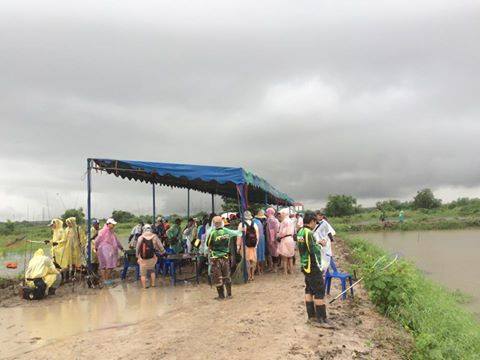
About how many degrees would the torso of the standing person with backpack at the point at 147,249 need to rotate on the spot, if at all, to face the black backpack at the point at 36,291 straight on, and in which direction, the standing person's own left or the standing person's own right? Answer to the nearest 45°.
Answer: approximately 90° to the standing person's own left

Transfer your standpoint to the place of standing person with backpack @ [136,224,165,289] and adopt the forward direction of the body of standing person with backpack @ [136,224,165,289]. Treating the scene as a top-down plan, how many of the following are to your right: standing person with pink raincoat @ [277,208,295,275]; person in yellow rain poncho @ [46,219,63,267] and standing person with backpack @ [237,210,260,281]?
2

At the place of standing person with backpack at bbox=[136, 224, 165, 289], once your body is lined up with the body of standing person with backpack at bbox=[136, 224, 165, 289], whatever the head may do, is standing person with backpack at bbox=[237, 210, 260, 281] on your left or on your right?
on your right

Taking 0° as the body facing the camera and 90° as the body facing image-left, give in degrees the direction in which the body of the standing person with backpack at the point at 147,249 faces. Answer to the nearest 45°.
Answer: approximately 180°

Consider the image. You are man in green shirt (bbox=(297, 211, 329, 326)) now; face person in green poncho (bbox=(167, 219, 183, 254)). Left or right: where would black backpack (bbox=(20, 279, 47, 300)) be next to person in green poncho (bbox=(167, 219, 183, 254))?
left

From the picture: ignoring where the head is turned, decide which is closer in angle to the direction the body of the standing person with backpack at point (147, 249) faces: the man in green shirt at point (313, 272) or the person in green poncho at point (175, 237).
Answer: the person in green poncho
